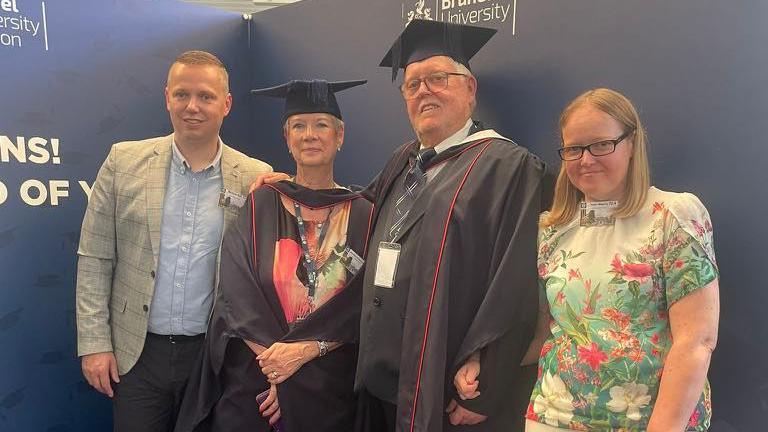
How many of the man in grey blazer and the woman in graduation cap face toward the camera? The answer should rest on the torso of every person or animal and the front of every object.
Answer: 2

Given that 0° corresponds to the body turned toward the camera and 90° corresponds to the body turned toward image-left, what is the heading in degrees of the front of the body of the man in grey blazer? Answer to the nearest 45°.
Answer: approximately 0°

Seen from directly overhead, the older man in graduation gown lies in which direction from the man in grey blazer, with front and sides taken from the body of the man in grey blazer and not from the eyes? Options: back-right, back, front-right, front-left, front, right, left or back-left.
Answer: front-left

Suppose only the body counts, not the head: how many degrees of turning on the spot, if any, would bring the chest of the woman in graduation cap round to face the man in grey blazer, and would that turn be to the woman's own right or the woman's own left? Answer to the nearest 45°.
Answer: approximately 135° to the woman's own right

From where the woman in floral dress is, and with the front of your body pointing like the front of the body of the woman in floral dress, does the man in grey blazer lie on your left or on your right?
on your right

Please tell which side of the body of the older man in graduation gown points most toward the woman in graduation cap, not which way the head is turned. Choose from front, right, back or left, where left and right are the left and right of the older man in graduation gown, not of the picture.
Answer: right

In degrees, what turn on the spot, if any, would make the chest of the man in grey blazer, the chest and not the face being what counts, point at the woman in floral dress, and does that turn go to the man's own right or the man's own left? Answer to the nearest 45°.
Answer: approximately 45° to the man's own left

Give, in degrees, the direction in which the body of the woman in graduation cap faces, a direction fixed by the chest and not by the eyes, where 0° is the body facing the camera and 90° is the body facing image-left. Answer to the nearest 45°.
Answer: approximately 0°

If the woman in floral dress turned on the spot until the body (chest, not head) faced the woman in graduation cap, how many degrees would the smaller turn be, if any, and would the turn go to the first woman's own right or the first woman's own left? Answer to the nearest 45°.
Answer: approximately 45° to the first woman's own right
